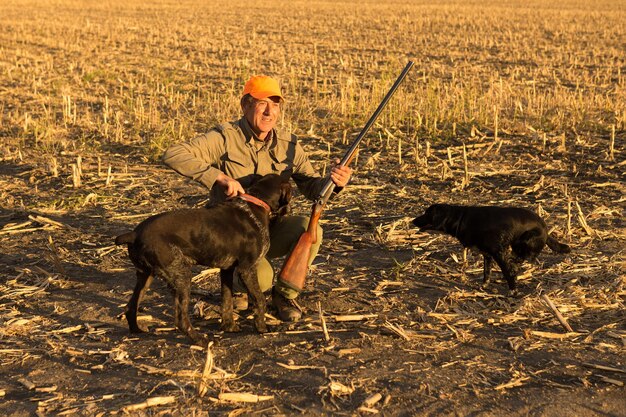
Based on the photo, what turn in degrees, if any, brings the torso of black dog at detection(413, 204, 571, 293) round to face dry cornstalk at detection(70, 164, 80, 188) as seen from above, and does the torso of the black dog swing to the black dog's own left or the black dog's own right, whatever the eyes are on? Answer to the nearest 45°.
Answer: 0° — it already faces it

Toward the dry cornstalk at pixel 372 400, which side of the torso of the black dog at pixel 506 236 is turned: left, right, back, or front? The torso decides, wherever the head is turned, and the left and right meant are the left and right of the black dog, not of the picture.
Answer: left

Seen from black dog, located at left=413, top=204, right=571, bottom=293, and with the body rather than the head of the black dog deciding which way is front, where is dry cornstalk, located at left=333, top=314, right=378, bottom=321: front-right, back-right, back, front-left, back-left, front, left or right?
front-left

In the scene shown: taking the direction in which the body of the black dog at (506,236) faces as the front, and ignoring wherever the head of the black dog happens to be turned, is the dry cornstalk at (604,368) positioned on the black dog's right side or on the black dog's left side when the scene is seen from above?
on the black dog's left side

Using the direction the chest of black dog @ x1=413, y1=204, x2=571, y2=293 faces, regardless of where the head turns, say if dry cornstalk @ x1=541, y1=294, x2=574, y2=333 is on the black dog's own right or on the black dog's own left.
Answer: on the black dog's own left

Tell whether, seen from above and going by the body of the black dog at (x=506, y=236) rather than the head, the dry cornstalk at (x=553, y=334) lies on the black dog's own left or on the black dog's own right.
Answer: on the black dog's own left

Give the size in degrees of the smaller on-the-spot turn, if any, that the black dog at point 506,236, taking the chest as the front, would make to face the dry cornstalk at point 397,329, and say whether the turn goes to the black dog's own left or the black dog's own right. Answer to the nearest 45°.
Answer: approximately 45° to the black dog's own left

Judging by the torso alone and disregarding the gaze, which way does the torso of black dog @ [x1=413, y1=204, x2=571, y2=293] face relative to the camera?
to the viewer's left

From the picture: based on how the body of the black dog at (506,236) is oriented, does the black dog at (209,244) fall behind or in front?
in front

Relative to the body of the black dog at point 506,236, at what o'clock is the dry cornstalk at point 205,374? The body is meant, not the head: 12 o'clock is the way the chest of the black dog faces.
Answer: The dry cornstalk is roughly at 10 o'clock from the black dog.
